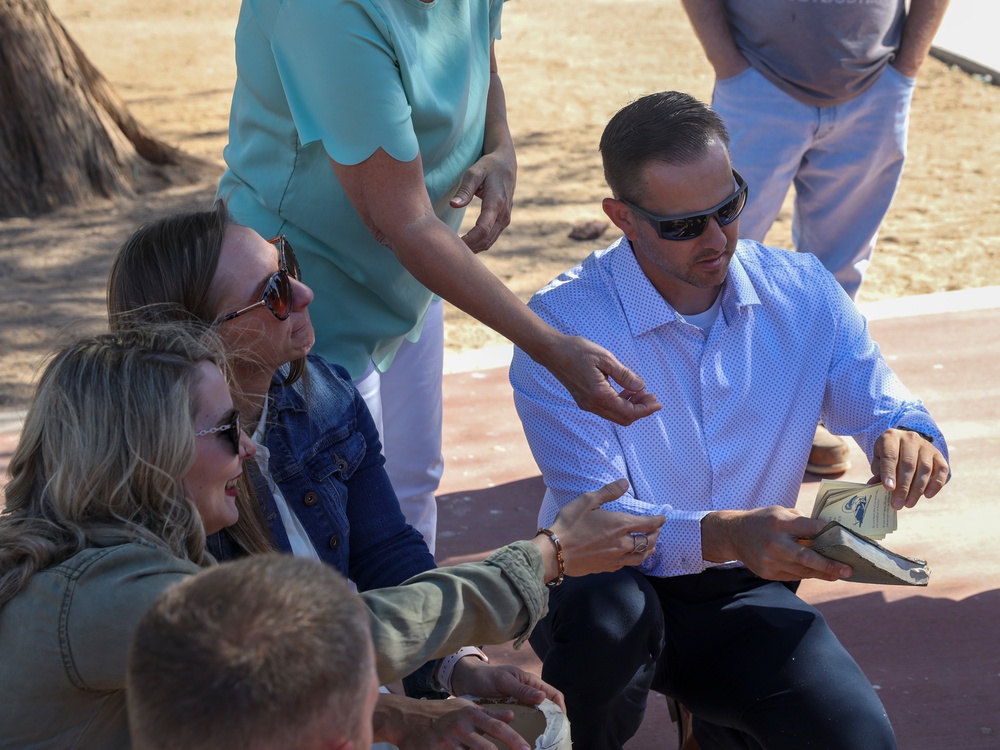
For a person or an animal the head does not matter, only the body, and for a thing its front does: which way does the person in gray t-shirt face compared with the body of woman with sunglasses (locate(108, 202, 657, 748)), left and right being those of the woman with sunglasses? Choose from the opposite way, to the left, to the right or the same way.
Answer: to the right

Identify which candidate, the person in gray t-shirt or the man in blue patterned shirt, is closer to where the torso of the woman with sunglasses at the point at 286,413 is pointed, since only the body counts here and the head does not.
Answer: the man in blue patterned shirt

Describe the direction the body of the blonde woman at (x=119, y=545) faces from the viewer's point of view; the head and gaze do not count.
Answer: to the viewer's right

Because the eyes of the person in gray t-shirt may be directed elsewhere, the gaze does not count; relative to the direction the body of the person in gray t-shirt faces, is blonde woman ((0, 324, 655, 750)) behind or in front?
in front

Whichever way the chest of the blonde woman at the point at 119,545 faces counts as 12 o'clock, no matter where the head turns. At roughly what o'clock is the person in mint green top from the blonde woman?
The person in mint green top is roughly at 10 o'clock from the blonde woman.

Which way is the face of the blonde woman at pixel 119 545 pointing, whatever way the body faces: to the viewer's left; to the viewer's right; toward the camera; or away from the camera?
to the viewer's right

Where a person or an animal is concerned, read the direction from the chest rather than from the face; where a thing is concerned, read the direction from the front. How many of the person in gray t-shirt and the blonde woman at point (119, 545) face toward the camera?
1

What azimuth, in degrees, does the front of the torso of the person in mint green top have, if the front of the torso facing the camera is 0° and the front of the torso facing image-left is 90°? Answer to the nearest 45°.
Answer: approximately 315°

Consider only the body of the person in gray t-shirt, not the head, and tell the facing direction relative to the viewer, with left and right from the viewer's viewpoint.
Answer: facing the viewer

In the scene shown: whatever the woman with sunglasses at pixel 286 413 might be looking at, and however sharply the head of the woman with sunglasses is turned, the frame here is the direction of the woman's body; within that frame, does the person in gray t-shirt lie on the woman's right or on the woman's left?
on the woman's left

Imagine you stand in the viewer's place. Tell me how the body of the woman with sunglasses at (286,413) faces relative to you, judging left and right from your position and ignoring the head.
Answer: facing the viewer and to the right of the viewer

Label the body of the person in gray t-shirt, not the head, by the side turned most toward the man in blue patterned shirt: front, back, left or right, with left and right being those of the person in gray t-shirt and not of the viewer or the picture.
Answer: front

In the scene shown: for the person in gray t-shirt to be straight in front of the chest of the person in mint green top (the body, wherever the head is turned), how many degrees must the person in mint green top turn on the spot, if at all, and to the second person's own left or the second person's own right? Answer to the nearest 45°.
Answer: approximately 90° to the second person's own left

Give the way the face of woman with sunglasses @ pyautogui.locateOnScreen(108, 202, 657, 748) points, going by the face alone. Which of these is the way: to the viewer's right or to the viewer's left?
to the viewer's right
